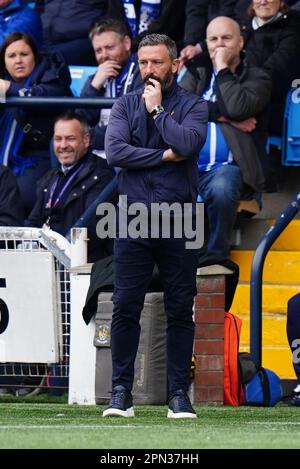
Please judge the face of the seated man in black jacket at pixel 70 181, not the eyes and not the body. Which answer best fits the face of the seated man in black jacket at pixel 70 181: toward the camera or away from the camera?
toward the camera

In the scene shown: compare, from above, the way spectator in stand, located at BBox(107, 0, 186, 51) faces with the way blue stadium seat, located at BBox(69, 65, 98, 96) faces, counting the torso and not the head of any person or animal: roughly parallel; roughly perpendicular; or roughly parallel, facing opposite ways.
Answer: roughly parallel

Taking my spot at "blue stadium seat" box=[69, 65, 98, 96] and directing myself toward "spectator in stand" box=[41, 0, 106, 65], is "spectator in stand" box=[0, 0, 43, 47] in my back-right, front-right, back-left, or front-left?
front-left

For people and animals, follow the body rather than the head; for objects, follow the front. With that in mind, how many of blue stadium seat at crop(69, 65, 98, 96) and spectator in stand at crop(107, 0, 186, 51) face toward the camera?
2

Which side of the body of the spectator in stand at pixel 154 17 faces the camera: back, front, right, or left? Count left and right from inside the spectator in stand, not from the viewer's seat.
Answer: front

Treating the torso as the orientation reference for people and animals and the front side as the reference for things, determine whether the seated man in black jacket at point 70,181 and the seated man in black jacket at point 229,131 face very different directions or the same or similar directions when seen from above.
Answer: same or similar directions

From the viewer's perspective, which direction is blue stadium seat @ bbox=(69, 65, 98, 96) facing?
toward the camera

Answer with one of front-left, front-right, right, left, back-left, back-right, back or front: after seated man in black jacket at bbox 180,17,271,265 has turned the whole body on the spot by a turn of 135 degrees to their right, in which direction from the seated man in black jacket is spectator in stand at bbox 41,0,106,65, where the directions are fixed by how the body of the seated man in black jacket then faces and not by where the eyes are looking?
front-left

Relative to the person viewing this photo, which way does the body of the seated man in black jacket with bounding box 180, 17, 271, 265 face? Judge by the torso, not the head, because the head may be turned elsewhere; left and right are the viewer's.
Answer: facing the viewer and to the left of the viewer

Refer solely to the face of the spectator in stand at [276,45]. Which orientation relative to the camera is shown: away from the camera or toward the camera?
toward the camera

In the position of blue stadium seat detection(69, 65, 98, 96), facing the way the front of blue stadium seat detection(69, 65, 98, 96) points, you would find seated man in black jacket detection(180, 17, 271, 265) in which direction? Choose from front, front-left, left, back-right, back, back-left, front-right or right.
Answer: front-left
